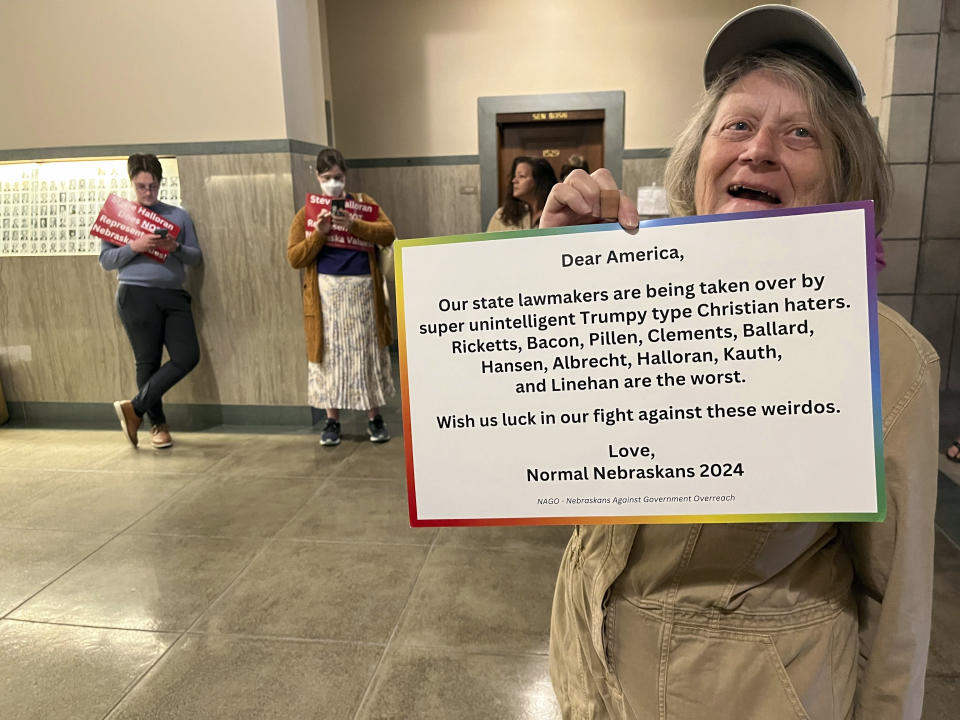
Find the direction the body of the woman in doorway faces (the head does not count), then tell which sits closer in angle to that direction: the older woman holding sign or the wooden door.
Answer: the older woman holding sign

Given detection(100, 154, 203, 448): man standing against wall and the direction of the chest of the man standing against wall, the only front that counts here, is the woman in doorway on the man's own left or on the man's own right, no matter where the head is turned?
on the man's own left

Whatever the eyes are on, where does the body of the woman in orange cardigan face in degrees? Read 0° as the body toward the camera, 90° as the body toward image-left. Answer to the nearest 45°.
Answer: approximately 0°

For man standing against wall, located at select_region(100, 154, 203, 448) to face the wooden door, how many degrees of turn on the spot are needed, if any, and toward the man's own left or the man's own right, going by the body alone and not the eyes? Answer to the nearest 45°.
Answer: approximately 90° to the man's own left

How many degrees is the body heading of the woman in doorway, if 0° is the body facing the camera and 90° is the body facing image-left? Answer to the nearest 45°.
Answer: approximately 45°

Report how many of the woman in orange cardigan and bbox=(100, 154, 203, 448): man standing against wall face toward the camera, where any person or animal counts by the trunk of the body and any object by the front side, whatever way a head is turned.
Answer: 2

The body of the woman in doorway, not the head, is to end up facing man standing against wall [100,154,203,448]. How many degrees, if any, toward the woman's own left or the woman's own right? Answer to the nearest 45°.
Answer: approximately 45° to the woman's own right

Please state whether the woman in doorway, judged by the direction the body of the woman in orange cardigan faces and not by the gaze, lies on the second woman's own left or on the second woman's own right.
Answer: on the second woman's own left

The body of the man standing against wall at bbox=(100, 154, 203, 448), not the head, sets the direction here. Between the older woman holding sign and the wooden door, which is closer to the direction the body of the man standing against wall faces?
the older woman holding sign

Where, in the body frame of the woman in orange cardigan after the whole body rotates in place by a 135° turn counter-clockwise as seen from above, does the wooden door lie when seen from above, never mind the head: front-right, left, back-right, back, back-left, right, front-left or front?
front

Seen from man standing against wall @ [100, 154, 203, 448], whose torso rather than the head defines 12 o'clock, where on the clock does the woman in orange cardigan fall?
The woman in orange cardigan is roughly at 10 o'clock from the man standing against wall.
